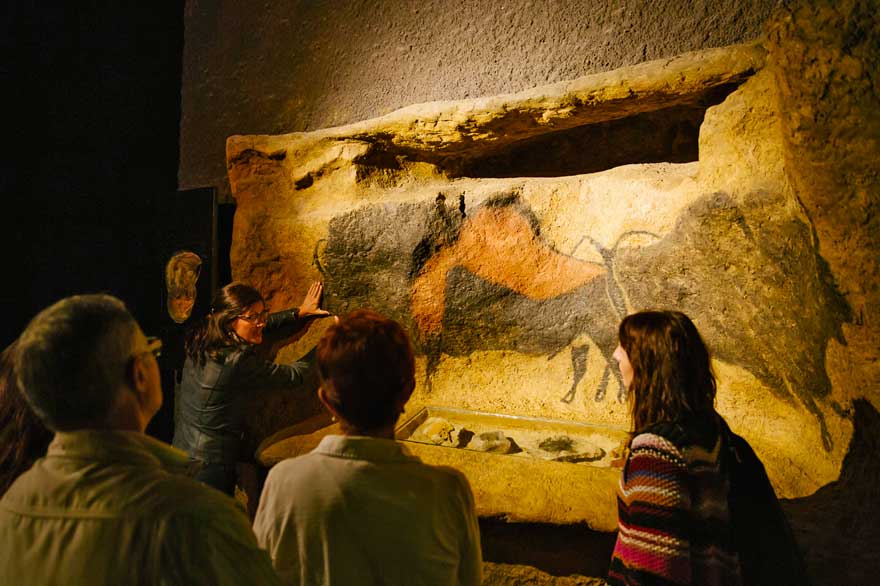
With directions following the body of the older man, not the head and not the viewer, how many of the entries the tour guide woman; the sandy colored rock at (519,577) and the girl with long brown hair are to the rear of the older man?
0

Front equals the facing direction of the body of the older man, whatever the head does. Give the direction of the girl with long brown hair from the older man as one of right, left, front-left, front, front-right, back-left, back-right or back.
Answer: front-right

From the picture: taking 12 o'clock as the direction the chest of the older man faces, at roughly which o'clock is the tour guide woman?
The tour guide woman is roughly at 11 o'clock from the older man.

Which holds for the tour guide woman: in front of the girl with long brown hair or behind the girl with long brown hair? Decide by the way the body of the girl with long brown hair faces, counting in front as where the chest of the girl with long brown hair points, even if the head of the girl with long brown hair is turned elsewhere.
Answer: in front

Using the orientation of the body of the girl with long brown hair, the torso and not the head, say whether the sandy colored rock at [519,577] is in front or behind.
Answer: in front

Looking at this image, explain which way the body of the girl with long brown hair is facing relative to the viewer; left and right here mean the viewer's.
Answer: facing away from the viewer and to the left of the viewer

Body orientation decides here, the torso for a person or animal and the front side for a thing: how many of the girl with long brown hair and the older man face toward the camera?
0

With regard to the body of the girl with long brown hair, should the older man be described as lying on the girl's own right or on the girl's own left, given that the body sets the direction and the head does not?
on the girl's own left

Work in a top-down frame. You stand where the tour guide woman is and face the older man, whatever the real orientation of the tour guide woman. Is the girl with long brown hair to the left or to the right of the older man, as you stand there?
left

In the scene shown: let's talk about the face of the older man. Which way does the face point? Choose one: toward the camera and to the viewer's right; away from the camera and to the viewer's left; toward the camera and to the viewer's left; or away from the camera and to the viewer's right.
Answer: away from the camera and to the viewer's right

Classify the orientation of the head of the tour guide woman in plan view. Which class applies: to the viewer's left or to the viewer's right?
to the viewer's right

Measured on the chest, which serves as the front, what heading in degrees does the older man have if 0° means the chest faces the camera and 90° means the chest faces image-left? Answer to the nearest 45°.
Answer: approximately 225°

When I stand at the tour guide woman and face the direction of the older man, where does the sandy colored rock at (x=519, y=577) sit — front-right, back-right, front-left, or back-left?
front-left
